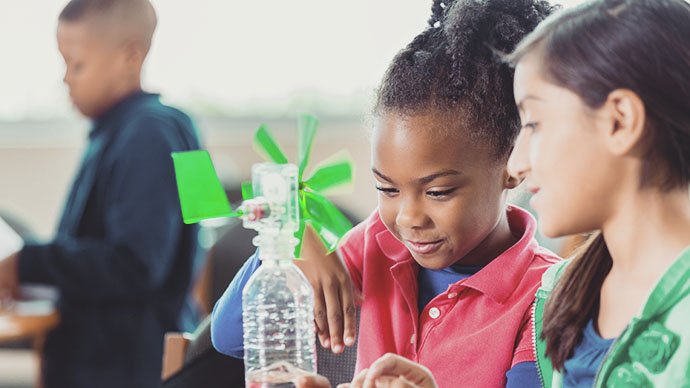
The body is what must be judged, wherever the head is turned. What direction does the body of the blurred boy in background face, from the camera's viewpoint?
to the viewer's left

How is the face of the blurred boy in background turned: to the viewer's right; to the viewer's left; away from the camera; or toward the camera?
to the viewer's left

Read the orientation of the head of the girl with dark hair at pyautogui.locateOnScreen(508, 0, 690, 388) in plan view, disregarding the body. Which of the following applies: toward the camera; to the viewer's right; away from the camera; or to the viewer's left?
to the viewer's left

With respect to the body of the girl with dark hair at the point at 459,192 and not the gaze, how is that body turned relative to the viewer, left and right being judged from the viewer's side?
facing the viewer and to the left of the viewer

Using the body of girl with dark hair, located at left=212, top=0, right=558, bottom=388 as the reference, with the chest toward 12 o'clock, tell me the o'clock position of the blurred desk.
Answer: The blurred desk is roughly at 3 o'clock from the girl with dark hair.

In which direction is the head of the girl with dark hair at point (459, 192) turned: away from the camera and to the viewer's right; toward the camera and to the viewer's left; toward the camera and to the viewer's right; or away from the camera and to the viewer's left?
toward the camera and to the viewer's left
